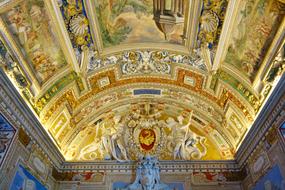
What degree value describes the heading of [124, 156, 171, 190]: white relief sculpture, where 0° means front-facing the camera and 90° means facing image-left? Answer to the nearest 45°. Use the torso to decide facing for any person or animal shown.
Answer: approximately 0°

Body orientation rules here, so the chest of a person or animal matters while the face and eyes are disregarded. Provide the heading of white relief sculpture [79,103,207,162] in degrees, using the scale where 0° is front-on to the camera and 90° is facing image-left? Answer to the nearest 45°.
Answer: approximately 0°

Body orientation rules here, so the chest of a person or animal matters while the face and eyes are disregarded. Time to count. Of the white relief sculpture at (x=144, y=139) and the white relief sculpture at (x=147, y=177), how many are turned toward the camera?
2
